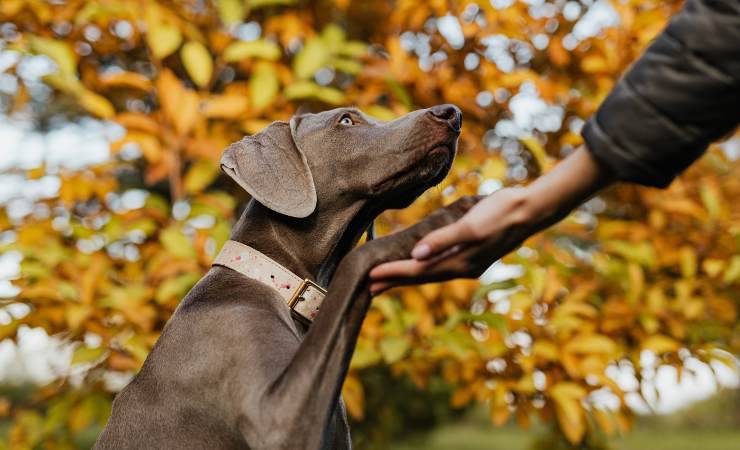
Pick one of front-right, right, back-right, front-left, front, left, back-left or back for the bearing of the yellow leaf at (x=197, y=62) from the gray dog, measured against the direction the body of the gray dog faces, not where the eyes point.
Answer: left

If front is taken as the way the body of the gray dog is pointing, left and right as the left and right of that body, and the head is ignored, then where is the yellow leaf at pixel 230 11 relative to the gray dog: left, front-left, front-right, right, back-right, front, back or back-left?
left

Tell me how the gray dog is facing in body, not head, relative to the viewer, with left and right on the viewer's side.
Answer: facing to the right of the viewer

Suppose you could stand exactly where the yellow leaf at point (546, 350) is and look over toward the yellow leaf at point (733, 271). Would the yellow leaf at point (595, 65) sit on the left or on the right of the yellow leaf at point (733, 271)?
left

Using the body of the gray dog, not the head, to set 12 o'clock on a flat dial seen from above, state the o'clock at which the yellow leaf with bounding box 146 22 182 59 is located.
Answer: The yellow leaf is roughly at 9 o'clock from the gray dog.

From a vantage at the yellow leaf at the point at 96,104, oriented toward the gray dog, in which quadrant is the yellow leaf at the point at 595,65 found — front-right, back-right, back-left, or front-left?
front-left

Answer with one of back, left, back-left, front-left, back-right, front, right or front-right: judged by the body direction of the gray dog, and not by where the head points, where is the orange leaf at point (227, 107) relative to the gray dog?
left
